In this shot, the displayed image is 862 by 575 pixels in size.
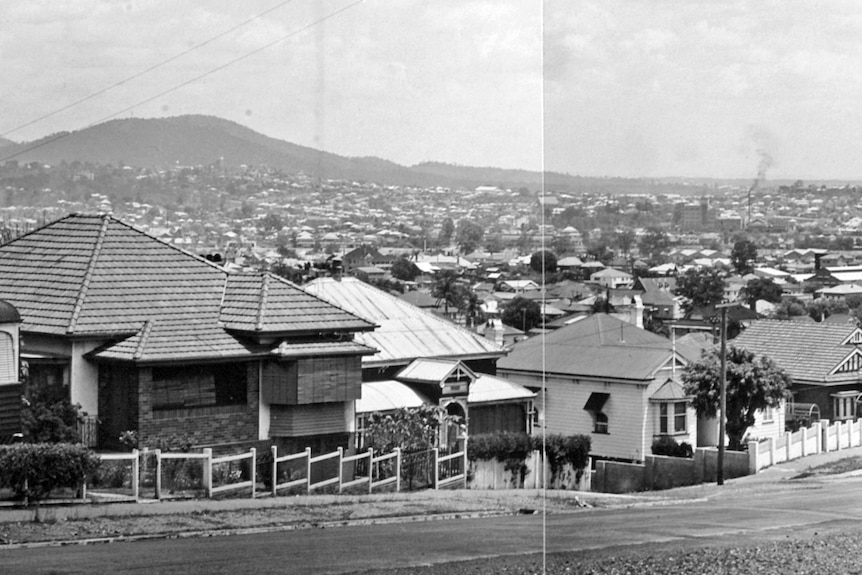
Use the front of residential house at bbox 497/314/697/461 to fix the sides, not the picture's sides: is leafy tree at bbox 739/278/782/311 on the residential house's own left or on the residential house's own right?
on the residential house's own left

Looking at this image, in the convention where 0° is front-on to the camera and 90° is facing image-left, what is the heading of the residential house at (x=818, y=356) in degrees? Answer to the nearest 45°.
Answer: approximately 315°

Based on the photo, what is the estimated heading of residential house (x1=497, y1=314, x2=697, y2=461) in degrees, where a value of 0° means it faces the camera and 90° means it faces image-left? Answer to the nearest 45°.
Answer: approximately 315°

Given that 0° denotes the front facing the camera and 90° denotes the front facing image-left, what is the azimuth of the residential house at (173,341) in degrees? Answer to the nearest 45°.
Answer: approximately 0°

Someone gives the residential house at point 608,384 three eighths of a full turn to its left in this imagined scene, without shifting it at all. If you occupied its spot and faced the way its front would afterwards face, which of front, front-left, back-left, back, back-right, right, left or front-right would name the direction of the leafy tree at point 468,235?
front-left

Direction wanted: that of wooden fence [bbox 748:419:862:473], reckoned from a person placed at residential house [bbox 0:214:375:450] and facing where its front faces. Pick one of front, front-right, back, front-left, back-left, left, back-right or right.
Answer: left
